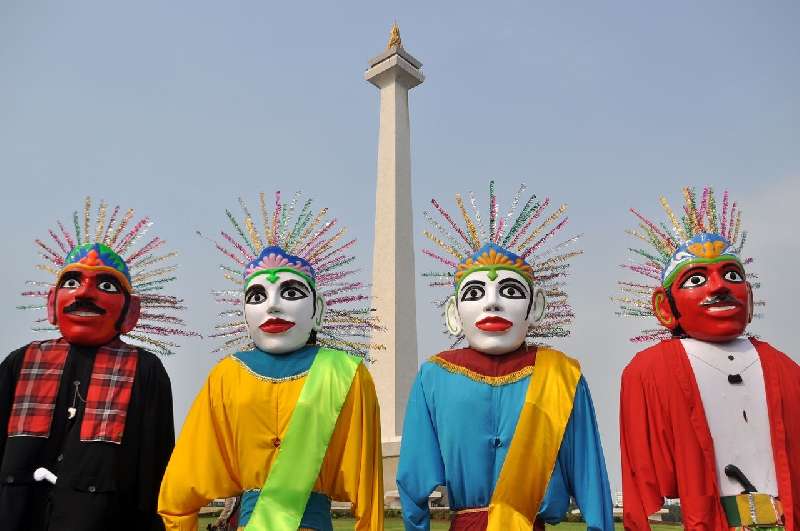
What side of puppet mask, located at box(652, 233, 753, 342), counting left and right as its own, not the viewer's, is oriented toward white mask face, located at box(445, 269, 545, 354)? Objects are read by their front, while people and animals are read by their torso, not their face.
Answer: right

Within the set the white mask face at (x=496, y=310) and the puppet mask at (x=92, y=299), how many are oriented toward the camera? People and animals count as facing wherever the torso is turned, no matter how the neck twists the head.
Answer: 2

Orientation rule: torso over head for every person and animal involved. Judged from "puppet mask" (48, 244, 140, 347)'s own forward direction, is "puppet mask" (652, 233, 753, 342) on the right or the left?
on its left

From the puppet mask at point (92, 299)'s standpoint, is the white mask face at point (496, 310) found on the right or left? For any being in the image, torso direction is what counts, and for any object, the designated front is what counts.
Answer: on its left

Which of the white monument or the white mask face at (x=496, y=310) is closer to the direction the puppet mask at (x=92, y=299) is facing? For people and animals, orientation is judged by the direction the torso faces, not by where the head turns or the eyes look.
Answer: the white mask face

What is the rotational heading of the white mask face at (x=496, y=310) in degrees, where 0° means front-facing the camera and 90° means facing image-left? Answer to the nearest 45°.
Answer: approximately 0°

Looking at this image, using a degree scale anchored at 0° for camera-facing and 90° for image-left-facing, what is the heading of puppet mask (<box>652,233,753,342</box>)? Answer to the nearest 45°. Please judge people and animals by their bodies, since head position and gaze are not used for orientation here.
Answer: approximately 315°

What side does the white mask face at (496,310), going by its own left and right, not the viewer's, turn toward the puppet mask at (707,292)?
left

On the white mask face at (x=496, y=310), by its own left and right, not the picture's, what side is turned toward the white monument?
back

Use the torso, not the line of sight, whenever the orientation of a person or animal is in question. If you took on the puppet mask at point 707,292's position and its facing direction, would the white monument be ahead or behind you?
behind
